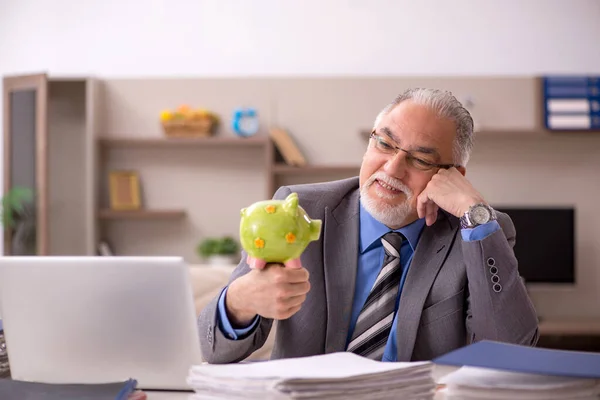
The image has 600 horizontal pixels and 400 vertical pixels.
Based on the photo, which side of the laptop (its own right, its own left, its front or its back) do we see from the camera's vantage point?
back

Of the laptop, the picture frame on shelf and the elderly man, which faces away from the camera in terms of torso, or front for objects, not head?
the laptop

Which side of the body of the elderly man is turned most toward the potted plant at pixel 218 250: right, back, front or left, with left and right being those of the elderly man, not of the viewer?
back

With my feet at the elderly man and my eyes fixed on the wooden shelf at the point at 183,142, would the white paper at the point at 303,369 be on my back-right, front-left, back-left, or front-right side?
back-left

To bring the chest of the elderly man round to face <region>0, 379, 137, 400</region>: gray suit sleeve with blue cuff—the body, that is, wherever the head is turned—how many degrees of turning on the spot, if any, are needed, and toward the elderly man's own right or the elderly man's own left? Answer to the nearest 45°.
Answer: approximately 45° to the elderly man's own right

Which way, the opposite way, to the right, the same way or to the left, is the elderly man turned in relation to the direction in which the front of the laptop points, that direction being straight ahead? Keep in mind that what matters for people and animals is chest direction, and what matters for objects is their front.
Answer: the opposite way

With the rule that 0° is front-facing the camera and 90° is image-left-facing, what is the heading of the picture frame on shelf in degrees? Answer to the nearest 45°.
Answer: approximately 0°
